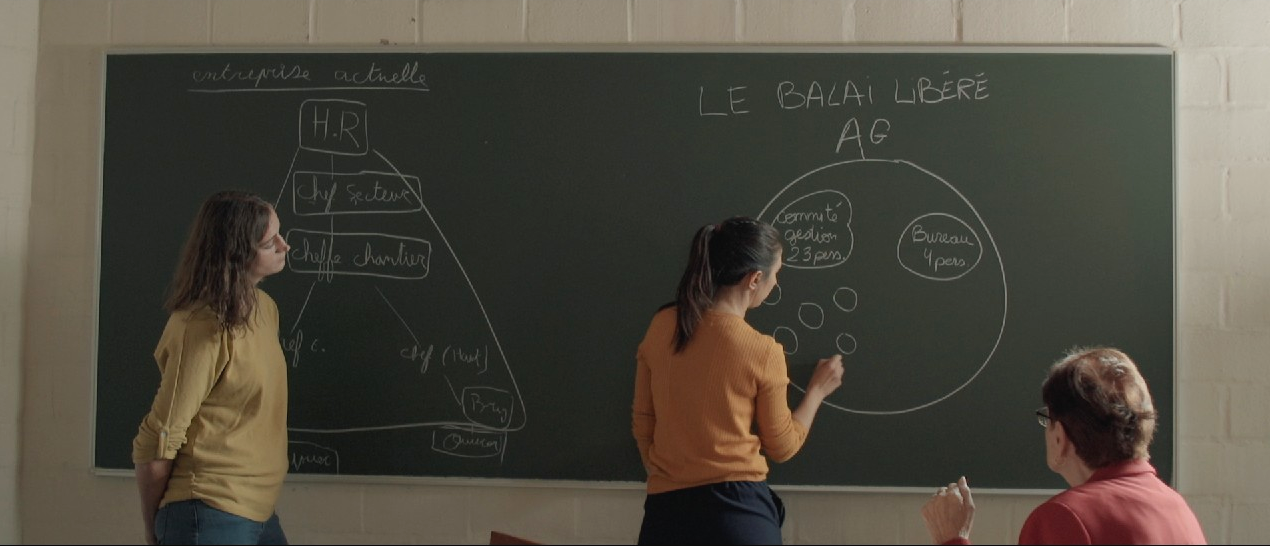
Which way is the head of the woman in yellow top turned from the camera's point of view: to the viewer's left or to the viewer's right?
to the viewer's right

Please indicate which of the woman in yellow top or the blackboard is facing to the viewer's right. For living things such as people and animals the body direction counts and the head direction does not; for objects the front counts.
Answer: the woman in yellow top

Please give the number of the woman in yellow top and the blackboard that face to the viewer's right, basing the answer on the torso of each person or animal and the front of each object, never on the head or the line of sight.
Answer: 1

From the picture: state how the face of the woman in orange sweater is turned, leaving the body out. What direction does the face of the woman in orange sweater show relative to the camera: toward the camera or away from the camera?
away from the camera

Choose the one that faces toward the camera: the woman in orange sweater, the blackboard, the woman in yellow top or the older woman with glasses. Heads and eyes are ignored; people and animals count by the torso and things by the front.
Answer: the blackboard

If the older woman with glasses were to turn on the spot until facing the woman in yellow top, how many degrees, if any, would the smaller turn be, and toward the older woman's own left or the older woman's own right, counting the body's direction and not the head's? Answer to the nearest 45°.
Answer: approximately 45° to the older woman's own left

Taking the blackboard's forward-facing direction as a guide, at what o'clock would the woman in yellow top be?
The woman in yellow top is roughly at 2 o'clock from the blackboard.

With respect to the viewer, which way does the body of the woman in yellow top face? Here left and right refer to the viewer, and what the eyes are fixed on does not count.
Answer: facing to the right of the viewer

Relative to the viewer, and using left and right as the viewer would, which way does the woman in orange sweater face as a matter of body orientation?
facing away from the viewer and to the right of the viewer

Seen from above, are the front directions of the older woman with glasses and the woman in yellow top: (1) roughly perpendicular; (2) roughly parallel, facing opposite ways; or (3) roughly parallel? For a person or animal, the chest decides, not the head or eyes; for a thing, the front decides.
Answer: roughly perpendicular
